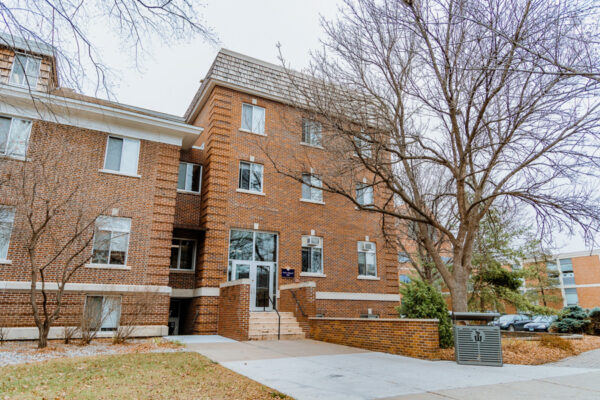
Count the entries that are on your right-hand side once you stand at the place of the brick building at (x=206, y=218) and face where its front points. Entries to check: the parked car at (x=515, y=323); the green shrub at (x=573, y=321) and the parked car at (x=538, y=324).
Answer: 0

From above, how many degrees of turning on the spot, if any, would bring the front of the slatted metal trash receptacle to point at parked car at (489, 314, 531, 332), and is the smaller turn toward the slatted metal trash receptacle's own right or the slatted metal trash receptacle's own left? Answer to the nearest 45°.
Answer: approximately 180°

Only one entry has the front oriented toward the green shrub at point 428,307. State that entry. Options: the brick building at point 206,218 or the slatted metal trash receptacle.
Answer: the brick building

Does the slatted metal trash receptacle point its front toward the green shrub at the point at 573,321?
no

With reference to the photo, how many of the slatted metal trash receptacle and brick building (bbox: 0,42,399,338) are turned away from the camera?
0

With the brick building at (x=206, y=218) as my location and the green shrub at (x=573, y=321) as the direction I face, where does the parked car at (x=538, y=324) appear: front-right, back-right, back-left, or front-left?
front-left

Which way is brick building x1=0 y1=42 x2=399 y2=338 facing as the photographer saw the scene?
facing the viewer and to the right of the viewer

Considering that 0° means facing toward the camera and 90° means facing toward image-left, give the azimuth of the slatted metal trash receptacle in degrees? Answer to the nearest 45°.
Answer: approximately 0°

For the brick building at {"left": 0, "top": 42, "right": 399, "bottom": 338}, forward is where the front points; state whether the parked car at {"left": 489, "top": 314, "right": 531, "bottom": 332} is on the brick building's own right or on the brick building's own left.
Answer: on the brick building's own left

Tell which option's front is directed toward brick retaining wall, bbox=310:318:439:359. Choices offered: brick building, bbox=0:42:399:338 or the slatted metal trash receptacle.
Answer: the brick building

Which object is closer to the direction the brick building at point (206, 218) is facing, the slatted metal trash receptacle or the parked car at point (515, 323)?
the slatted metal trash receptacle

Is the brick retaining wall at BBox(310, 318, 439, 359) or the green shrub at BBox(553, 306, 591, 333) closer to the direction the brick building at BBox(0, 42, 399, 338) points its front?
the brick retaining wall

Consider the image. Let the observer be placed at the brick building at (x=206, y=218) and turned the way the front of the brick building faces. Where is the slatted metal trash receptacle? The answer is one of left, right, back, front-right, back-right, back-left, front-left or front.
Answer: front

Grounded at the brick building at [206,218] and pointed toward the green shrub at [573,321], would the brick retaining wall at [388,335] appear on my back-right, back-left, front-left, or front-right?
front-right

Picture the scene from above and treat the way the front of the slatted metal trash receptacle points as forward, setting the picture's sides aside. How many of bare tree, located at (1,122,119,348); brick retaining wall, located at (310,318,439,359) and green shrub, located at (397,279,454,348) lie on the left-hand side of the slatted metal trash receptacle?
0

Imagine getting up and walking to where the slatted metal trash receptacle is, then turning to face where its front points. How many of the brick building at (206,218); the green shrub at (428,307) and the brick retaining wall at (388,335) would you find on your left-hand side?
0
